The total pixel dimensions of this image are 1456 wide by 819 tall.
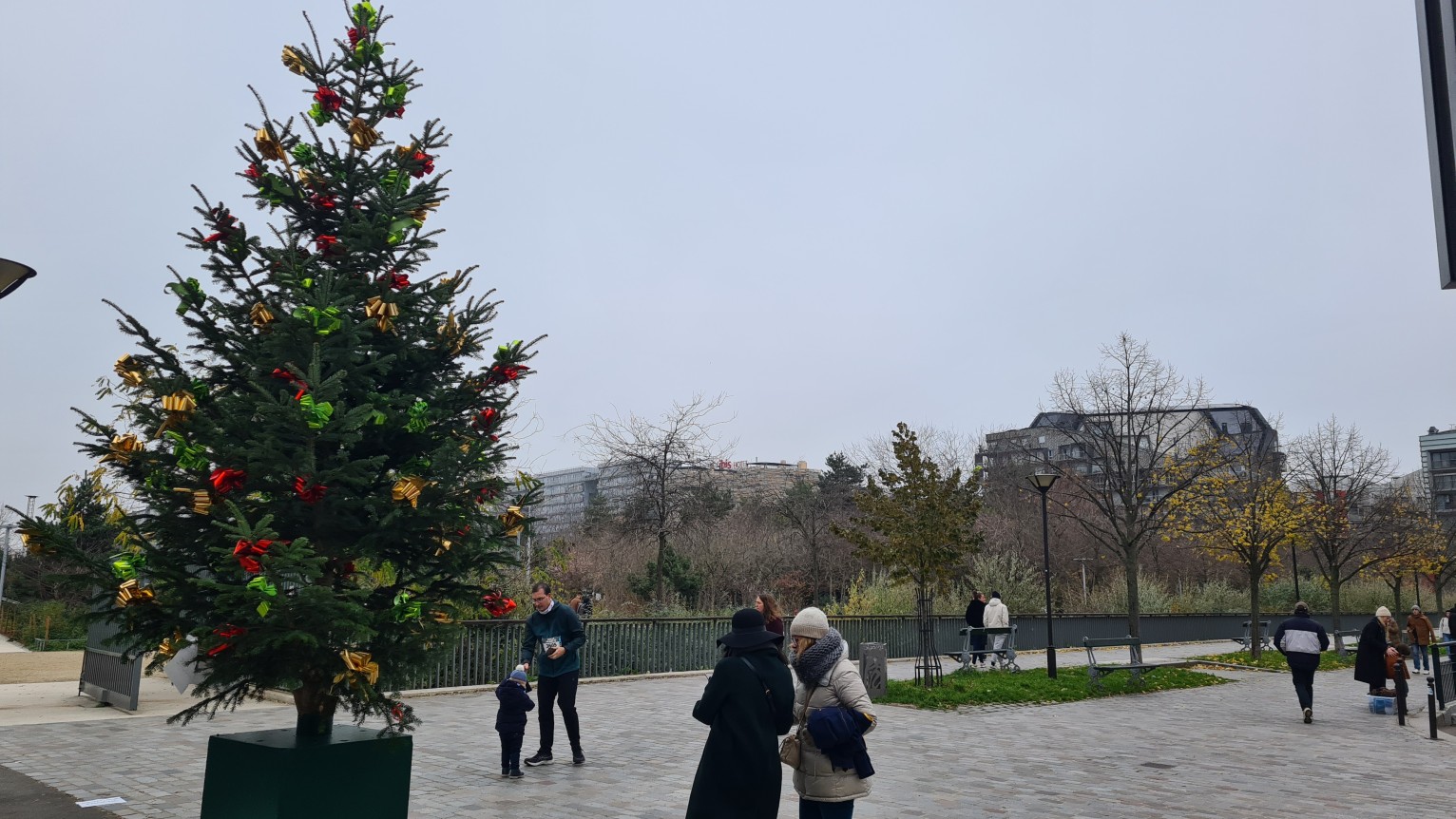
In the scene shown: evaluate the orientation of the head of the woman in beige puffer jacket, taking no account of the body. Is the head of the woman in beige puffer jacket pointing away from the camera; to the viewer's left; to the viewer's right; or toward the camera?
to the viewer's left

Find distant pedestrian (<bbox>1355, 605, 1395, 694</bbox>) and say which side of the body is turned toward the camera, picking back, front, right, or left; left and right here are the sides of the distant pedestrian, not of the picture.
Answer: right

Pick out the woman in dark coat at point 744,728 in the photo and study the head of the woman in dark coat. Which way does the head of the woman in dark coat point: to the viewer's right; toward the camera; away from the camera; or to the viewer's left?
away from the camera

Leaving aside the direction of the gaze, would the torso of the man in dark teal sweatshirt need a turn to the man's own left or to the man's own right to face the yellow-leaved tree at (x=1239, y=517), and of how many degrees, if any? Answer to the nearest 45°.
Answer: approximately 180°

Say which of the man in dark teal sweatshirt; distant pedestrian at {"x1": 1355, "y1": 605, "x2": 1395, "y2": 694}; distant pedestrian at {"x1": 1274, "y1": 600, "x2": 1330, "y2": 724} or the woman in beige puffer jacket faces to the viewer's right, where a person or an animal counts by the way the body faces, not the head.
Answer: distant pedestrian at {"x1": 1355, "y1": 605, "x2": 1395, "y2": 694}

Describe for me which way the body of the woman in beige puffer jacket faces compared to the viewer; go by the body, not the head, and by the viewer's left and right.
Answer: facing to the left of the viewer

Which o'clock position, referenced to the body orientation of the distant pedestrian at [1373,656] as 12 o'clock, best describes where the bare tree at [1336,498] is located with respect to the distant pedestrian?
The bare tree is roughly at 9 o'clock from the distant pedestrian.

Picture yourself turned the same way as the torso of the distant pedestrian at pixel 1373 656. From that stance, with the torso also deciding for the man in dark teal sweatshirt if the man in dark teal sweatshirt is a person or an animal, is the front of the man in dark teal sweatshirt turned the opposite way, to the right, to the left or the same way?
to the right

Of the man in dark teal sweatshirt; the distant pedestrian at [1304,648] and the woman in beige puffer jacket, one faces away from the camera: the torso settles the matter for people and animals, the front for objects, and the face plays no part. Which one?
the distant pedestrian

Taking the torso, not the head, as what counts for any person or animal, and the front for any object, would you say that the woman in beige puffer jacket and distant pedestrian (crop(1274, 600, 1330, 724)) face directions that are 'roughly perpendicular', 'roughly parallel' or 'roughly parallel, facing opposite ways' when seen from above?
roughly perpendicular

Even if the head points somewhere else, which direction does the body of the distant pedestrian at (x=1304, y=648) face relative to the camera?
away from the camera

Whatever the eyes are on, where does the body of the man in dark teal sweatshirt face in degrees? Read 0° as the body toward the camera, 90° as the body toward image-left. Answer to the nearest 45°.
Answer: approximately 45°
